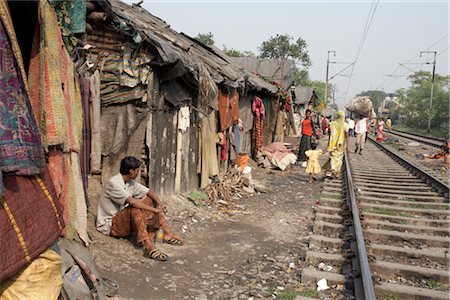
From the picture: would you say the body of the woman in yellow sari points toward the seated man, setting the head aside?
no

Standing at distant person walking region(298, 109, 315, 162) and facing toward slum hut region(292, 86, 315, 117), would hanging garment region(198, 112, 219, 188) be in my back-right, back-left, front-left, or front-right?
back-left

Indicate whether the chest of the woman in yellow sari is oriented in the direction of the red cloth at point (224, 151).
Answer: no

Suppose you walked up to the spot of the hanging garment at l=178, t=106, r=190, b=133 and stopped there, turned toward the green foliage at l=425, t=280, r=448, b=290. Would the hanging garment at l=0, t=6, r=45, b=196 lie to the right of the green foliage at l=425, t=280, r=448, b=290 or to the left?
right

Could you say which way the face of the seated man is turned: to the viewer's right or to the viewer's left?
to the viewer's right

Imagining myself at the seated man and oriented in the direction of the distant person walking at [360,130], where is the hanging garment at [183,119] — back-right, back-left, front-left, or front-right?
front-left

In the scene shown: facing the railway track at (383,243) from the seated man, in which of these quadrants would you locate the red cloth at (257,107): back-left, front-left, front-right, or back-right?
front-left
